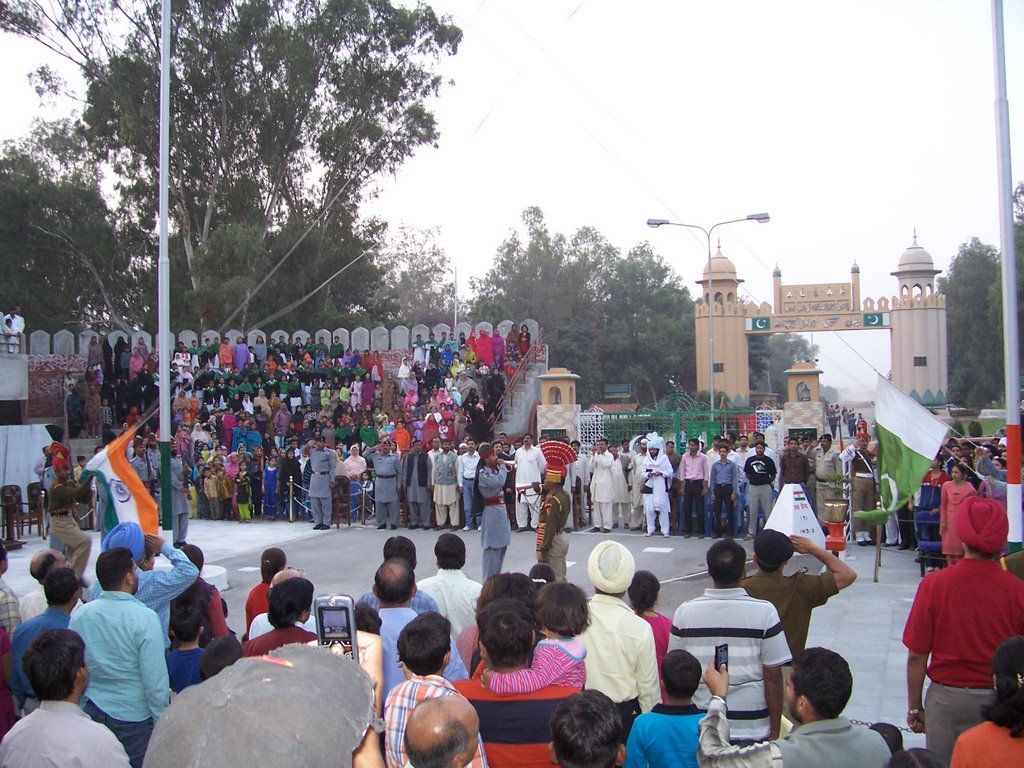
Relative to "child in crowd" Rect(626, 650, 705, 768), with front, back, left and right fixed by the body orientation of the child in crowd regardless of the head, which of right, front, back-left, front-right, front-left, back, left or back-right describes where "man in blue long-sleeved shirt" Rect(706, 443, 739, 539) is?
front

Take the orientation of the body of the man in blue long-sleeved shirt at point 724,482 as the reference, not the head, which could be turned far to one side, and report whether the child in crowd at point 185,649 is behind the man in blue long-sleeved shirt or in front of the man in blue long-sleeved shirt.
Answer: in front

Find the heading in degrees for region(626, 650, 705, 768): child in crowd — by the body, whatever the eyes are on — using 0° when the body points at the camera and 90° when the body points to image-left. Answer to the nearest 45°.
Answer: approximately 180°

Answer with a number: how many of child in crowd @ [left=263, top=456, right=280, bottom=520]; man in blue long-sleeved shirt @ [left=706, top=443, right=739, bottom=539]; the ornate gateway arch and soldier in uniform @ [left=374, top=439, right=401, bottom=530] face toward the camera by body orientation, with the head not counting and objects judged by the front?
4

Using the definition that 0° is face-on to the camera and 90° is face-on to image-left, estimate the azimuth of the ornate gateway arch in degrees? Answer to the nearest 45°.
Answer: approximately 0°

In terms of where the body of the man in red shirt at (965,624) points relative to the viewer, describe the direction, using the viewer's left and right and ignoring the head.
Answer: facing away from the viewer

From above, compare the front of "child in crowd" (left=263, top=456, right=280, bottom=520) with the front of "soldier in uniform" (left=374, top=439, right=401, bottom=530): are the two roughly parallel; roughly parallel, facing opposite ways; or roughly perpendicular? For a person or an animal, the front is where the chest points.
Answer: roughly parallel

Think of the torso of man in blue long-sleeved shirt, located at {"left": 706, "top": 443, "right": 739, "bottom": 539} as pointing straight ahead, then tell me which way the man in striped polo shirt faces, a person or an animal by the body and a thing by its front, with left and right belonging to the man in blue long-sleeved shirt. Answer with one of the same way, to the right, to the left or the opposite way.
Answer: the opposite way

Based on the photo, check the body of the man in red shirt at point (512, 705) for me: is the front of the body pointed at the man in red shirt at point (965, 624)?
no

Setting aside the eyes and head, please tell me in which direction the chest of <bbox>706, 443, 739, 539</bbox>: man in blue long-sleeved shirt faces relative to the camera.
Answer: toward the camera

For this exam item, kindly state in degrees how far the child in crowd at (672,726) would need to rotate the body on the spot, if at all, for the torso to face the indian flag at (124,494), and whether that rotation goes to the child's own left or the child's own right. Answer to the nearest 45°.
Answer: approximately 45° to the child's own left

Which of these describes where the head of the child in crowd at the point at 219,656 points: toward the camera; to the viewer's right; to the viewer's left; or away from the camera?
away from the camera

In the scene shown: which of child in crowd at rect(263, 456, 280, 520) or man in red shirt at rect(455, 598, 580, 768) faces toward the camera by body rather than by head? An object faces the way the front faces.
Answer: the child in crowd

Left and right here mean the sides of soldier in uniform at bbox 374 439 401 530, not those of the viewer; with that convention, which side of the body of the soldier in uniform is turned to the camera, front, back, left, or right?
front

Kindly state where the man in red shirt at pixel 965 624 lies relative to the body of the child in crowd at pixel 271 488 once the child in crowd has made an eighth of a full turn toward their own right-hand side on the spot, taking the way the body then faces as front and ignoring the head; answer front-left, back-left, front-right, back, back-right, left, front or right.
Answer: front-left

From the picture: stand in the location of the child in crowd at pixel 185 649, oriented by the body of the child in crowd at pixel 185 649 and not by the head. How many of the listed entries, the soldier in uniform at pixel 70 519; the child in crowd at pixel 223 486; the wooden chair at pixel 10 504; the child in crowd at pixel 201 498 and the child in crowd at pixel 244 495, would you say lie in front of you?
5

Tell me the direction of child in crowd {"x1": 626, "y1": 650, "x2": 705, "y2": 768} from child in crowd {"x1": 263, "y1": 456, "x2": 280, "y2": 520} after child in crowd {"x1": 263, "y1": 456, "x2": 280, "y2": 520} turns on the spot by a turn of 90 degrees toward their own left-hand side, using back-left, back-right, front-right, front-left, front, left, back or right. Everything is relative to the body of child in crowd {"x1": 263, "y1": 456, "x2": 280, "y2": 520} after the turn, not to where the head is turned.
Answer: right

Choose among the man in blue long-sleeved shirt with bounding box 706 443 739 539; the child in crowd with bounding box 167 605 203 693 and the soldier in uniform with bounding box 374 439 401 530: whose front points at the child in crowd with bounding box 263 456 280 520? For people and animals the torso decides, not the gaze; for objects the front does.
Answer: the child in crowd with bounding box 167 605 203 693
